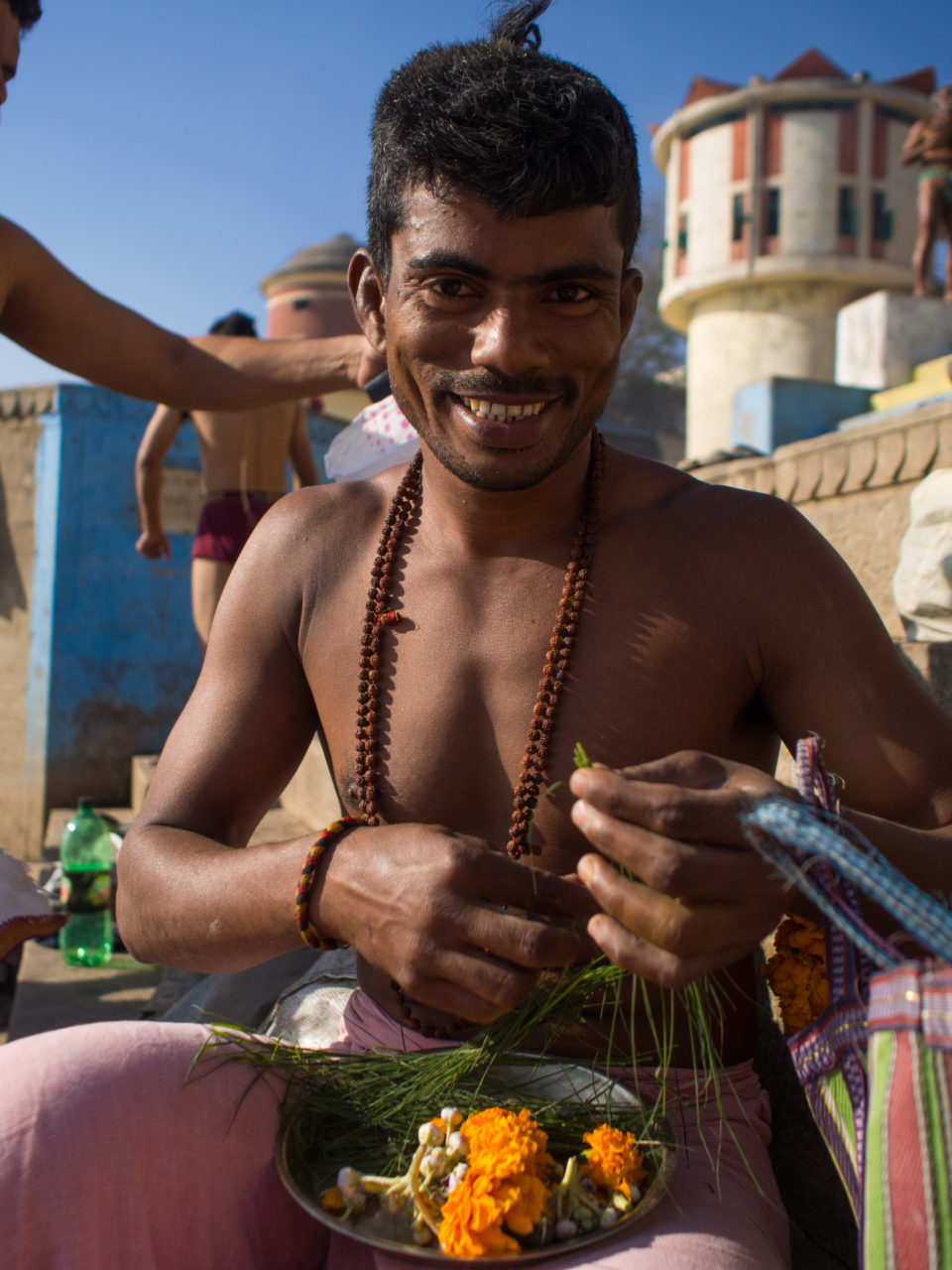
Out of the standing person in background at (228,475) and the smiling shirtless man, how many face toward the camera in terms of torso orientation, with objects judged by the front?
1

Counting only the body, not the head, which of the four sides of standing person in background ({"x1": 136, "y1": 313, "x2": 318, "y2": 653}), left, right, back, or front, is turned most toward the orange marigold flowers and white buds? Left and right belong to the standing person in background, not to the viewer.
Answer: back

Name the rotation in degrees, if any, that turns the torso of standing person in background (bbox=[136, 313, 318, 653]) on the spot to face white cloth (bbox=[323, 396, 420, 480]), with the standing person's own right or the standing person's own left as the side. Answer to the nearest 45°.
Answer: approximately 180°

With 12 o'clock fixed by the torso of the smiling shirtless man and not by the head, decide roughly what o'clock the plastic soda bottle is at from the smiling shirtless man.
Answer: The plastic soda bottle is roughly at 5 o'clock from the smiling shirtless man.

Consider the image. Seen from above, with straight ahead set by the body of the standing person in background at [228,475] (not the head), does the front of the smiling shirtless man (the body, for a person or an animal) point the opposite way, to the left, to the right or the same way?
the opposite way

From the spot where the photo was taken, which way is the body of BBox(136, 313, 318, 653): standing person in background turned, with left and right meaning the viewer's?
facing away from the viewer

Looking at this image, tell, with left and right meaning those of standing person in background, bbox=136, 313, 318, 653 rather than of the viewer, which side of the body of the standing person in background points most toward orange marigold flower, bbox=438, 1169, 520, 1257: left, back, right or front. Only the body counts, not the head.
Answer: back

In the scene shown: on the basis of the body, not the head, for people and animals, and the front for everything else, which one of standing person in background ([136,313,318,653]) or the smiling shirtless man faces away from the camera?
the standing person in background

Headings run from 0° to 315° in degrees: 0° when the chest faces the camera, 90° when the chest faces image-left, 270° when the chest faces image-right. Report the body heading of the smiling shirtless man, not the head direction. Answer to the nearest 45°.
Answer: approximately 0°

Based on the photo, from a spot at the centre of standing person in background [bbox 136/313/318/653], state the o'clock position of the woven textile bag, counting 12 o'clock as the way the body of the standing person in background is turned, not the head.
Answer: The woven textile bag is roughly at 6 o'clock from the standing person in background.

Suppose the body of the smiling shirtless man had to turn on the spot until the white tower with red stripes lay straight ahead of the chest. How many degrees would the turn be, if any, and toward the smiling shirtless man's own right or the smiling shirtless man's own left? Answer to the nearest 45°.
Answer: approximately 180°
